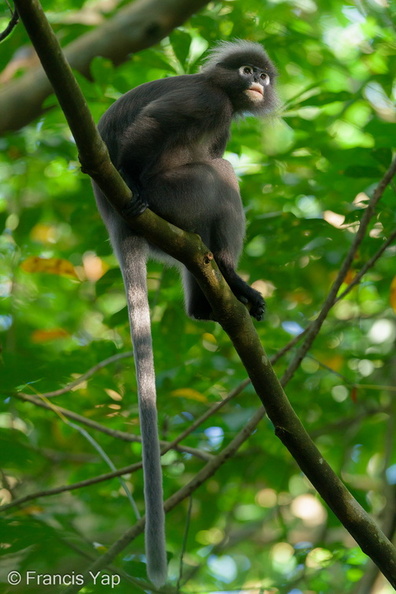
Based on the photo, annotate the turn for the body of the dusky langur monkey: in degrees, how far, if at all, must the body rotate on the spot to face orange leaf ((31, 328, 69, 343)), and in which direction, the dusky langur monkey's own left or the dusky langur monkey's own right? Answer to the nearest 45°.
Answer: approximately 135° to the dusky langur monkey's own left

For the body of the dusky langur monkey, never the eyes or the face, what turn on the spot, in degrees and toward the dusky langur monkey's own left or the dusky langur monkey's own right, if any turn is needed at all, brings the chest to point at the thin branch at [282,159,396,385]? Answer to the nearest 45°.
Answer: approximately 45° to the dusky langur monkey's own right

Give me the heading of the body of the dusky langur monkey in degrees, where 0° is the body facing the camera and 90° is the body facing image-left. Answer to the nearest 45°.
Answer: approximately 270°
